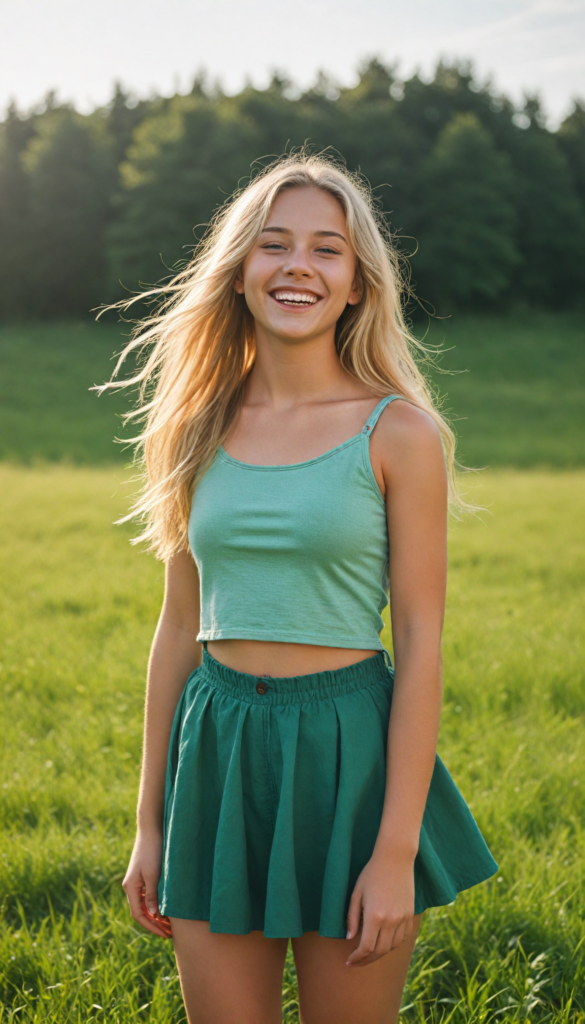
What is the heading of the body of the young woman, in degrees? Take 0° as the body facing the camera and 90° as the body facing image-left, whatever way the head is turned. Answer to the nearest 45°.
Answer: approximately 45°
